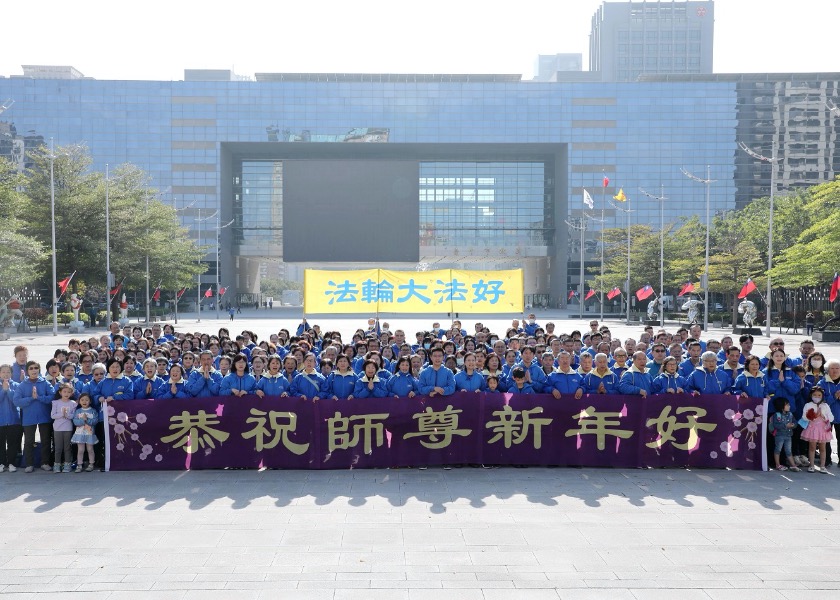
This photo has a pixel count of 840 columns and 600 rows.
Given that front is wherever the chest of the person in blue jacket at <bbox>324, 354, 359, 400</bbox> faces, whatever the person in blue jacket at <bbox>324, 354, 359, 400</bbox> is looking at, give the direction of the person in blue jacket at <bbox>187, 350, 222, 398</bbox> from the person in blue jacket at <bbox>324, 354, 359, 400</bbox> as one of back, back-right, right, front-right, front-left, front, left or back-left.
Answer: right

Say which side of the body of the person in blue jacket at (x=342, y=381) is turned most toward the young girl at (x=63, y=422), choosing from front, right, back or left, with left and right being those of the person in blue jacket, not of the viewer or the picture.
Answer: right

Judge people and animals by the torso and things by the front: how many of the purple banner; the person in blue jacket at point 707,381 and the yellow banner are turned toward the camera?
3

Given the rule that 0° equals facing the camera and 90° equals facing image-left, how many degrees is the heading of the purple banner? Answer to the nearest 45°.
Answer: approximately 0°

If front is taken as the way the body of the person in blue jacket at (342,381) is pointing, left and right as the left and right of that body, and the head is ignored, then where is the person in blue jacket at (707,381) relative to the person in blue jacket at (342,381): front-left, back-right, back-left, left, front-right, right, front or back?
left

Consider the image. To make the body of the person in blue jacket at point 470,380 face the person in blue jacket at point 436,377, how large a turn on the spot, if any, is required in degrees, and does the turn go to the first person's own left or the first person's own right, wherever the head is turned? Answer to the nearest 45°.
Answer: approximately 90° to the first person's own right

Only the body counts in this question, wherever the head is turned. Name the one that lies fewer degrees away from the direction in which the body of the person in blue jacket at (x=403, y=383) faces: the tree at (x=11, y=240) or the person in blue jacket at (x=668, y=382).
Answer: the person in blue jacket

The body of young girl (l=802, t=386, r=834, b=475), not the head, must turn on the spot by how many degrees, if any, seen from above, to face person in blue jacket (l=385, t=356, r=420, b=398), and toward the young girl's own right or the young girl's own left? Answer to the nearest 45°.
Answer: approximately 45° to the young girl's own right

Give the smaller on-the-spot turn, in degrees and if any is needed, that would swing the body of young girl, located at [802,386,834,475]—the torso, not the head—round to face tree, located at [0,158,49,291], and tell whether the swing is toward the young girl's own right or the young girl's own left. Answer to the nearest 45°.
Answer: approximately 90° to the young girl's own right

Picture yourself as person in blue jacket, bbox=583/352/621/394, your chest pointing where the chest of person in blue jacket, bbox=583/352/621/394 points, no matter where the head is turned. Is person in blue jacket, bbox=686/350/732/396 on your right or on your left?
on your left

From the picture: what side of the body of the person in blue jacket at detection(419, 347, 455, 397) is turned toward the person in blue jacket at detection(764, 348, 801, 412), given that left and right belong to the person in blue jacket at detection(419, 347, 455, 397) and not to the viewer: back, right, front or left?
left

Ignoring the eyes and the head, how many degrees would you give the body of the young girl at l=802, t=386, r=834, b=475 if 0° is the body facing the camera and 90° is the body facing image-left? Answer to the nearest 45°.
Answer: approximately 0°
